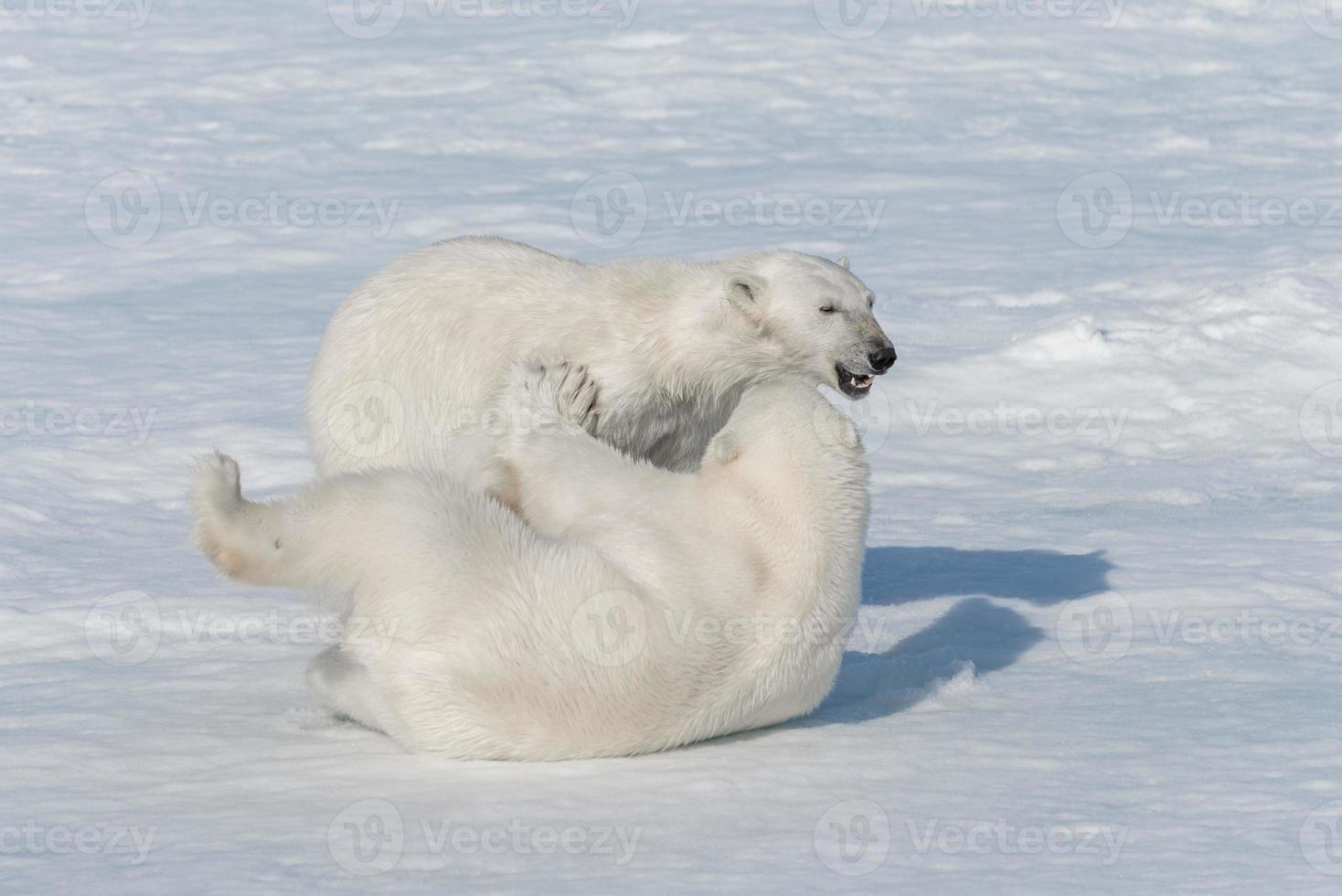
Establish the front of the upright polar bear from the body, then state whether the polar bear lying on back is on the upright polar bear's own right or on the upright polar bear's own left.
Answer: on the upright polar bear's own right

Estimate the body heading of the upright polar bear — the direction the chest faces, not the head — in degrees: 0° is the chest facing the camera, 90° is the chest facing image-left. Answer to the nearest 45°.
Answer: approximately 270°
